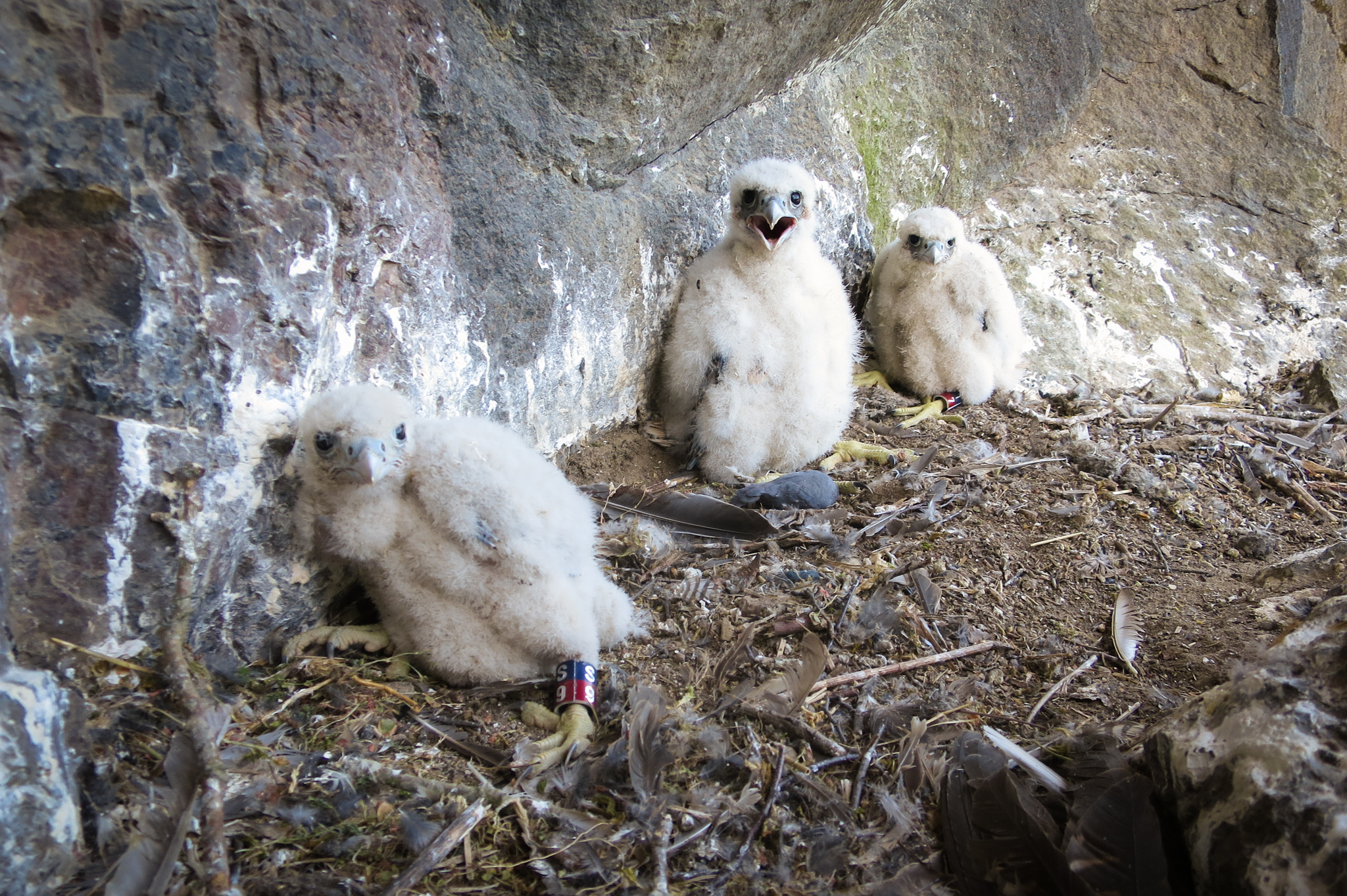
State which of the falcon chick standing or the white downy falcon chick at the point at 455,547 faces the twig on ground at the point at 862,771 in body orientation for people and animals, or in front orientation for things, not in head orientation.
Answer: the falcon chick standing

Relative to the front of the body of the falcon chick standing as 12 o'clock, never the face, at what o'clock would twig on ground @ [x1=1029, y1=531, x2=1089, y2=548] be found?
The twig on ground is roughly at 10 o'clock from the falcon chick standing.

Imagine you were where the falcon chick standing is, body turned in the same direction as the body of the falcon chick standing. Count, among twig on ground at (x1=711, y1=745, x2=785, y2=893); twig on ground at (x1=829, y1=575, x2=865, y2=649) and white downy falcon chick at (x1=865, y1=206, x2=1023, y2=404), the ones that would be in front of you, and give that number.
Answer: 2

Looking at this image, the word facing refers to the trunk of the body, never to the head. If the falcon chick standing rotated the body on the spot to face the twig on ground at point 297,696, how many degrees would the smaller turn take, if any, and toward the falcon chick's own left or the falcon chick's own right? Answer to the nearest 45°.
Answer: approximately 45° to the falcon chick's own right

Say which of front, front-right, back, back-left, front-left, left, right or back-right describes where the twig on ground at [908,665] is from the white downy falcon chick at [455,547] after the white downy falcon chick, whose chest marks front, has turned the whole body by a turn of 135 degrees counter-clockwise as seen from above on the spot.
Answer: front

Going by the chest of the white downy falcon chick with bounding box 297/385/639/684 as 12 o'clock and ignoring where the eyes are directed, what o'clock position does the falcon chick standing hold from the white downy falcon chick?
The falcon chick standing is roughly at 6 o'clock from the white downy falcon chick.

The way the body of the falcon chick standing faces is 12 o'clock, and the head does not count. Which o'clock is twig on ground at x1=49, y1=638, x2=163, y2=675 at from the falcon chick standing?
The twig on ground is roughly at 1 o'clock from the falcon chick standing.

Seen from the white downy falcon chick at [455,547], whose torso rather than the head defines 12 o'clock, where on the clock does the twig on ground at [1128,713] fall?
The twig on ground is roughly at 8 o'clock from the white downy falcon chick.

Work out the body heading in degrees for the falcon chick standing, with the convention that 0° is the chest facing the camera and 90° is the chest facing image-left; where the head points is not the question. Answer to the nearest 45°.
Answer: approximately 0°

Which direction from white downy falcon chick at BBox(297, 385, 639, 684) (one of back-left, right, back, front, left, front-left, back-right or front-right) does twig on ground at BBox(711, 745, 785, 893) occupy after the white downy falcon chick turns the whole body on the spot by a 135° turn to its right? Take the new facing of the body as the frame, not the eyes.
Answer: back-right

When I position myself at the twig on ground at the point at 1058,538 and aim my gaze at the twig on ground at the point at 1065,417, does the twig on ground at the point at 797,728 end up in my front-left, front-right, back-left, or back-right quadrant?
back-left

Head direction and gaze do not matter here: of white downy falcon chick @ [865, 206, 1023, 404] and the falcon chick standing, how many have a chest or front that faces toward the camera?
2

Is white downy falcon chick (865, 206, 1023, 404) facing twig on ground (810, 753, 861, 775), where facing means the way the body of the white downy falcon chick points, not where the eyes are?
yes
